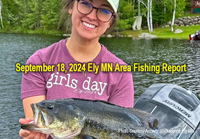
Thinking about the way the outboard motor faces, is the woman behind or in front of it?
in front

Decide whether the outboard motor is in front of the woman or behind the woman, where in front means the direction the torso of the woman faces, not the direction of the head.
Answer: behind

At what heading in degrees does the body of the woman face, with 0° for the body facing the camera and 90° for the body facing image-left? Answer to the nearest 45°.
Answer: approximately 0°

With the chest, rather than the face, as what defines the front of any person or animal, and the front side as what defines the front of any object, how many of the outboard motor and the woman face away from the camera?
0
